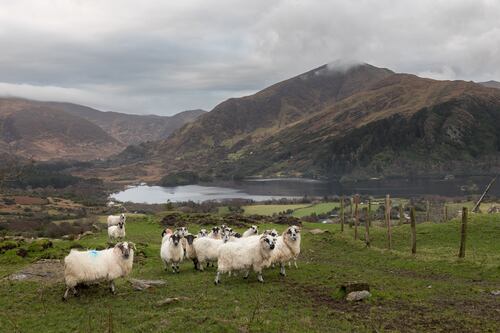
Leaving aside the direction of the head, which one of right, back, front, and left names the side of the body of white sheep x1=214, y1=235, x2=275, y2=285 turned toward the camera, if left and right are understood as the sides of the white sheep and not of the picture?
right

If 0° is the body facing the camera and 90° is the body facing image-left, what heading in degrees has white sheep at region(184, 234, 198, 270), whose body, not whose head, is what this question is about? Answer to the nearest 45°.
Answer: approximately 0°

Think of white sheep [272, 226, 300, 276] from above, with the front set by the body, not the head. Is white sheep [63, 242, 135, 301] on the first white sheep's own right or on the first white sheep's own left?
on the first white sheep's own right

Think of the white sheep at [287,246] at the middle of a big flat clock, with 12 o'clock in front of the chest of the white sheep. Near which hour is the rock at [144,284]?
The rock is roughly at 3 o'clock from the white sheep.

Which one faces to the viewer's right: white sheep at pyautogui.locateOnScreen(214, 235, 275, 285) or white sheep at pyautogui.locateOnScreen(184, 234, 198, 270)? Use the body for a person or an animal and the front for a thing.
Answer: white sheep at pyautogui.locateOnScreen(214, 235, 275, 285)

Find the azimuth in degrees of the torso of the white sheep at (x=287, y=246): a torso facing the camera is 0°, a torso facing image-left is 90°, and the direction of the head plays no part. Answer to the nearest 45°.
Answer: approximately 315°

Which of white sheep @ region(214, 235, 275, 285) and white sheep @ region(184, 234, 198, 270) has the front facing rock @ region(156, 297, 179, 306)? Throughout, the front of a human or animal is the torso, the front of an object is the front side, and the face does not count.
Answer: white sheep @ region(184, 234, 198, 270)

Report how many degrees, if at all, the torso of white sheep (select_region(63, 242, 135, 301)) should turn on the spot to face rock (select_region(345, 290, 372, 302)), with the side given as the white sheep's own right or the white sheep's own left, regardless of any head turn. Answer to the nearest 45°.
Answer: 0° — it already faces it

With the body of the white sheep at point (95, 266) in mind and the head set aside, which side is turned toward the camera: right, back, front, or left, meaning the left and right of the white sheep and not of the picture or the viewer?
right

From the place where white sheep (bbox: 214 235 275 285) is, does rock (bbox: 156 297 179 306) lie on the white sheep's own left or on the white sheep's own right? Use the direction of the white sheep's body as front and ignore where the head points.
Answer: on the white sheep's own right
